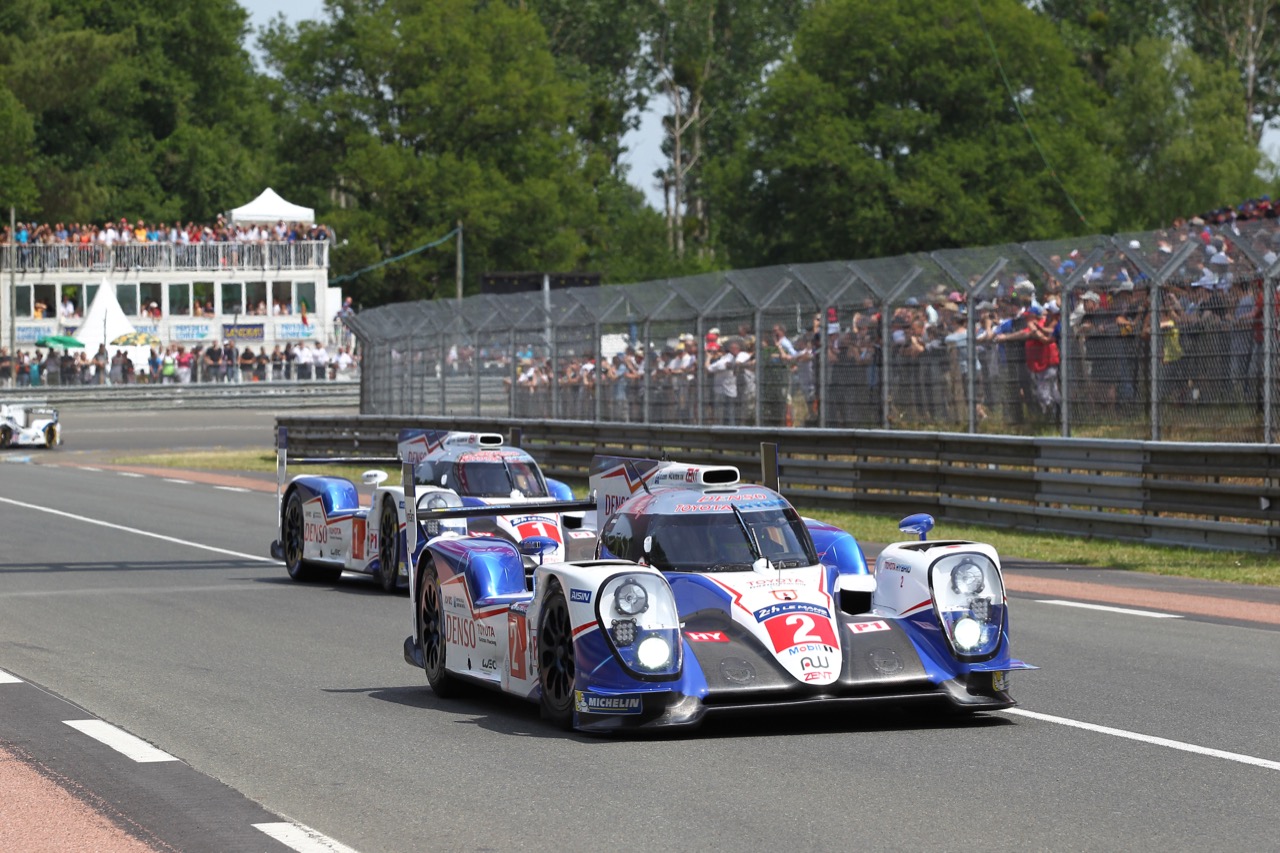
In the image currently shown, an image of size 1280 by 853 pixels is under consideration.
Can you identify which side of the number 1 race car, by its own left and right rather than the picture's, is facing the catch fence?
left

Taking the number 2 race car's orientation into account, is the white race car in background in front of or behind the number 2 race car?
behind

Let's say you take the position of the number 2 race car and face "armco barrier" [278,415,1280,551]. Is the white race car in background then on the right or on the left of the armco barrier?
left

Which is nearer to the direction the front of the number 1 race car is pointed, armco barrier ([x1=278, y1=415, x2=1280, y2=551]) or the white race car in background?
the armco barrier

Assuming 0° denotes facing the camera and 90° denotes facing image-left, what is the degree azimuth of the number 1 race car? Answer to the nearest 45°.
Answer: approximately 315°

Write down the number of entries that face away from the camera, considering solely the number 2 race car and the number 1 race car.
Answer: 0

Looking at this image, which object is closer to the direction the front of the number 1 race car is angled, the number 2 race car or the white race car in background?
the number 2 race car

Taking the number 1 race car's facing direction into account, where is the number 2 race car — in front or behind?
in front

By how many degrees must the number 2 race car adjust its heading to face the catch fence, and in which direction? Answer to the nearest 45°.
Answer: approximately 135° to its left

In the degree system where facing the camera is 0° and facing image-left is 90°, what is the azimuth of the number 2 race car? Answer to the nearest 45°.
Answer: approximately 315°
